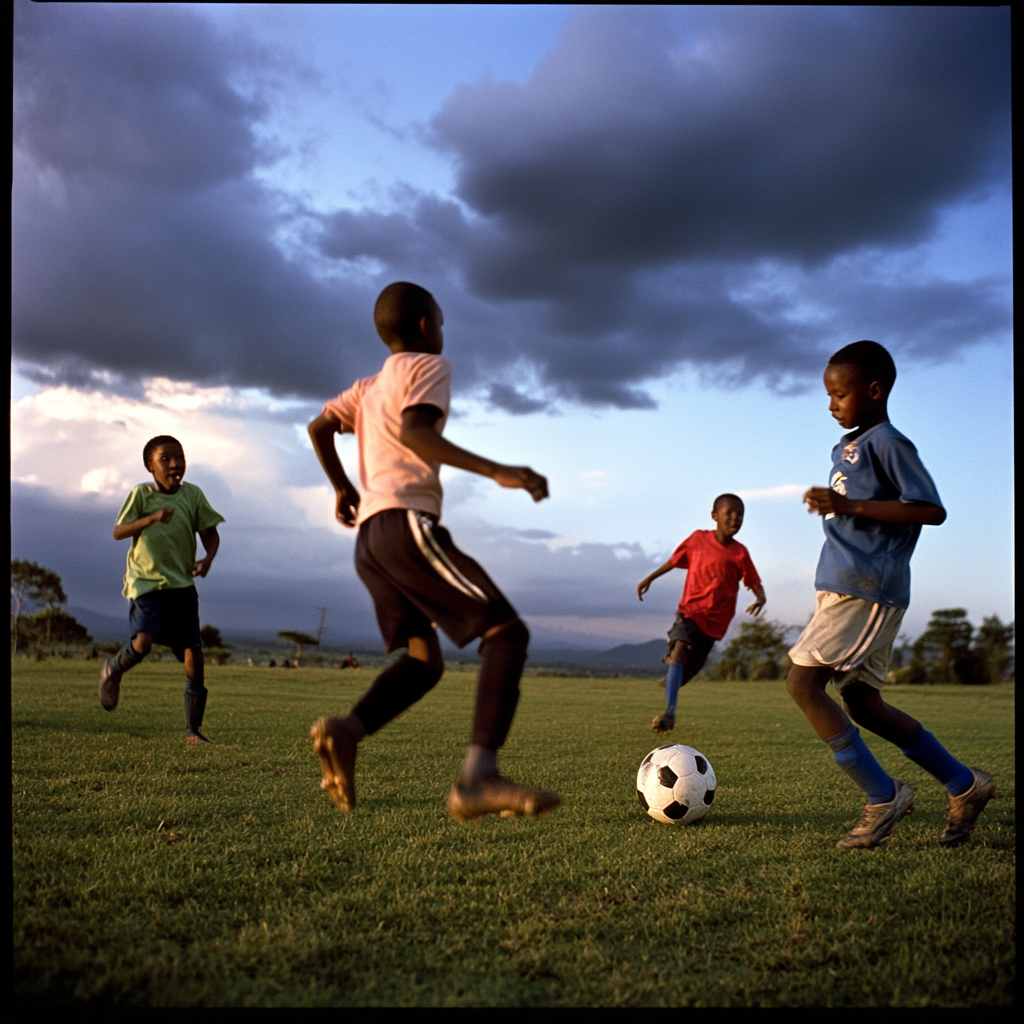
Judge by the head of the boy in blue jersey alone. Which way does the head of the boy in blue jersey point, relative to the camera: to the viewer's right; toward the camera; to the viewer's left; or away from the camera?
to the viewer's left

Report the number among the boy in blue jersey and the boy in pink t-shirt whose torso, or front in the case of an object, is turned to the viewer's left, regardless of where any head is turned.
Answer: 1

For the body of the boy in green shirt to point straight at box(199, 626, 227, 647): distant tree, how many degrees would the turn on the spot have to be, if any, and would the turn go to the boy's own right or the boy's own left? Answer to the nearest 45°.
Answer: approximately 135° to the boy's own left

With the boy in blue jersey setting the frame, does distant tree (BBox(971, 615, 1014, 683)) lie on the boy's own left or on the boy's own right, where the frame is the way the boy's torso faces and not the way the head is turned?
on the boy's own right

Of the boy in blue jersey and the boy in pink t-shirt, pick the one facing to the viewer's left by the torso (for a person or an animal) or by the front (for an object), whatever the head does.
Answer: the boy in blue jersey

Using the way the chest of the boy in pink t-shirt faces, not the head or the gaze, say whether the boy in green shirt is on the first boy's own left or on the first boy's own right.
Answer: on the first boy's own left

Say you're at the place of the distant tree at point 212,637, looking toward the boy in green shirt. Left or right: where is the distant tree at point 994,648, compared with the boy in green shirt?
left

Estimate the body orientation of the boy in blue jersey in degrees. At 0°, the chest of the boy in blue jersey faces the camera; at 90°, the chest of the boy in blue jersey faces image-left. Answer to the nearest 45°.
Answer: approximately 90°

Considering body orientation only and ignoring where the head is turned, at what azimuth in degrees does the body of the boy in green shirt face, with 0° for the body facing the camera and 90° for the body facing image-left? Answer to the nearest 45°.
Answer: approximately 315°
